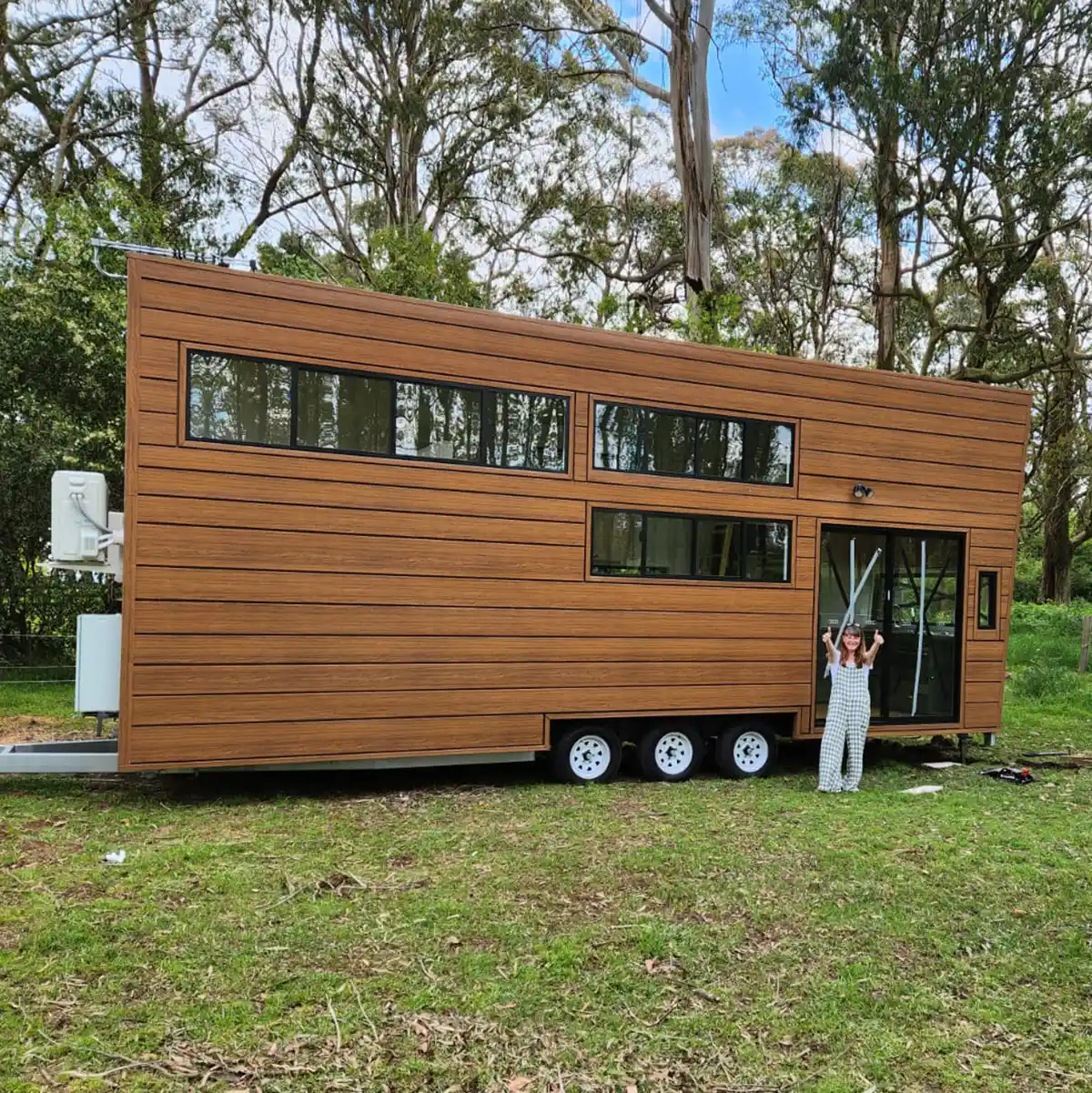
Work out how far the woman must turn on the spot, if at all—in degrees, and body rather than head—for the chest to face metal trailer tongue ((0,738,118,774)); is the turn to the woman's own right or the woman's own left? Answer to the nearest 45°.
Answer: approximately 45° to the woman's own right

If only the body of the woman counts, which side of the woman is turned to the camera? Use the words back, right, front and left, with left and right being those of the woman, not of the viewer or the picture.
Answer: front

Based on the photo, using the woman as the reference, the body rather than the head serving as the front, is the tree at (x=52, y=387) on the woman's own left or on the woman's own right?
on the woman's own right

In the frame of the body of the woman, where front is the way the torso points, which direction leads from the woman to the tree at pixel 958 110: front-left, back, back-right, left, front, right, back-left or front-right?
back

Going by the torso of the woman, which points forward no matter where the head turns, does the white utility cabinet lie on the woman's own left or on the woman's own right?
on the woman's own right

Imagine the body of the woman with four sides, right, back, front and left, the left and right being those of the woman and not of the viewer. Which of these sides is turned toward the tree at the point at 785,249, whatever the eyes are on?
back

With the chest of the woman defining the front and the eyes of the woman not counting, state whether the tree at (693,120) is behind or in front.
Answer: behind
